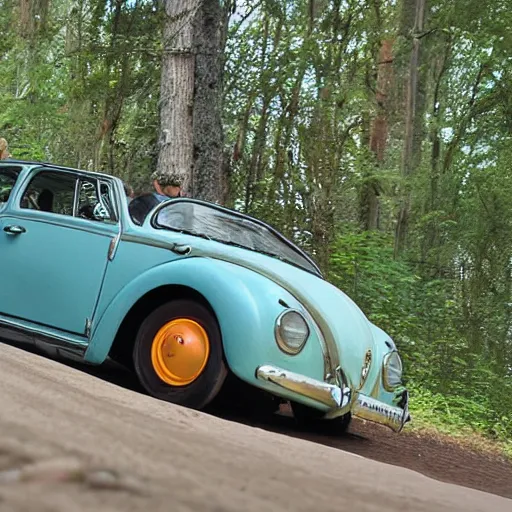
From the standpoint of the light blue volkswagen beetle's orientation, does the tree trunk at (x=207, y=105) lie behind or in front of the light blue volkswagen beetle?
behind

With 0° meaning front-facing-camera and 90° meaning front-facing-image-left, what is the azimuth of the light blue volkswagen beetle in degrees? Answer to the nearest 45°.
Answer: approximately 315°

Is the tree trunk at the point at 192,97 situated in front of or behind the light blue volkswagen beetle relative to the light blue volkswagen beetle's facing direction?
behind

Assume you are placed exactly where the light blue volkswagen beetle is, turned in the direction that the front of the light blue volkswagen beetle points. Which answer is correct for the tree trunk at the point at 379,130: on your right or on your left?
on your left

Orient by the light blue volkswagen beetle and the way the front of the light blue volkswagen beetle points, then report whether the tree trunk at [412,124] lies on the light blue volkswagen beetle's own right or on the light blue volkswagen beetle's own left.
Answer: on the light blue volkswagen beetle's own left
